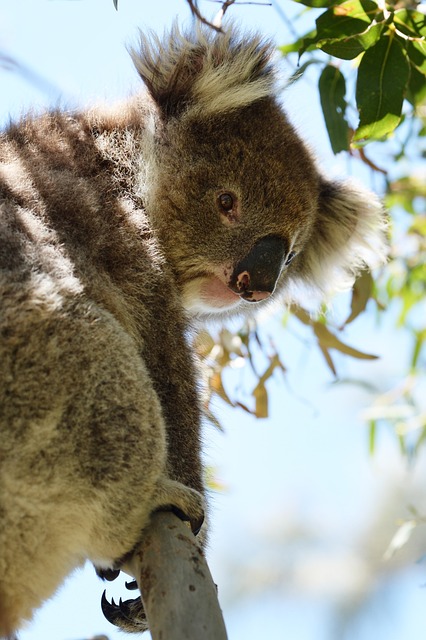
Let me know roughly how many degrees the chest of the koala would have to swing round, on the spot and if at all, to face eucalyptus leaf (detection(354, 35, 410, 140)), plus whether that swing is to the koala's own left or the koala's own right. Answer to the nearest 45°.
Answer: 0° — it already faces it

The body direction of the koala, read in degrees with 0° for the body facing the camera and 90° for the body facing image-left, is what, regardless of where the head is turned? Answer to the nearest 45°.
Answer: approximately 270°
